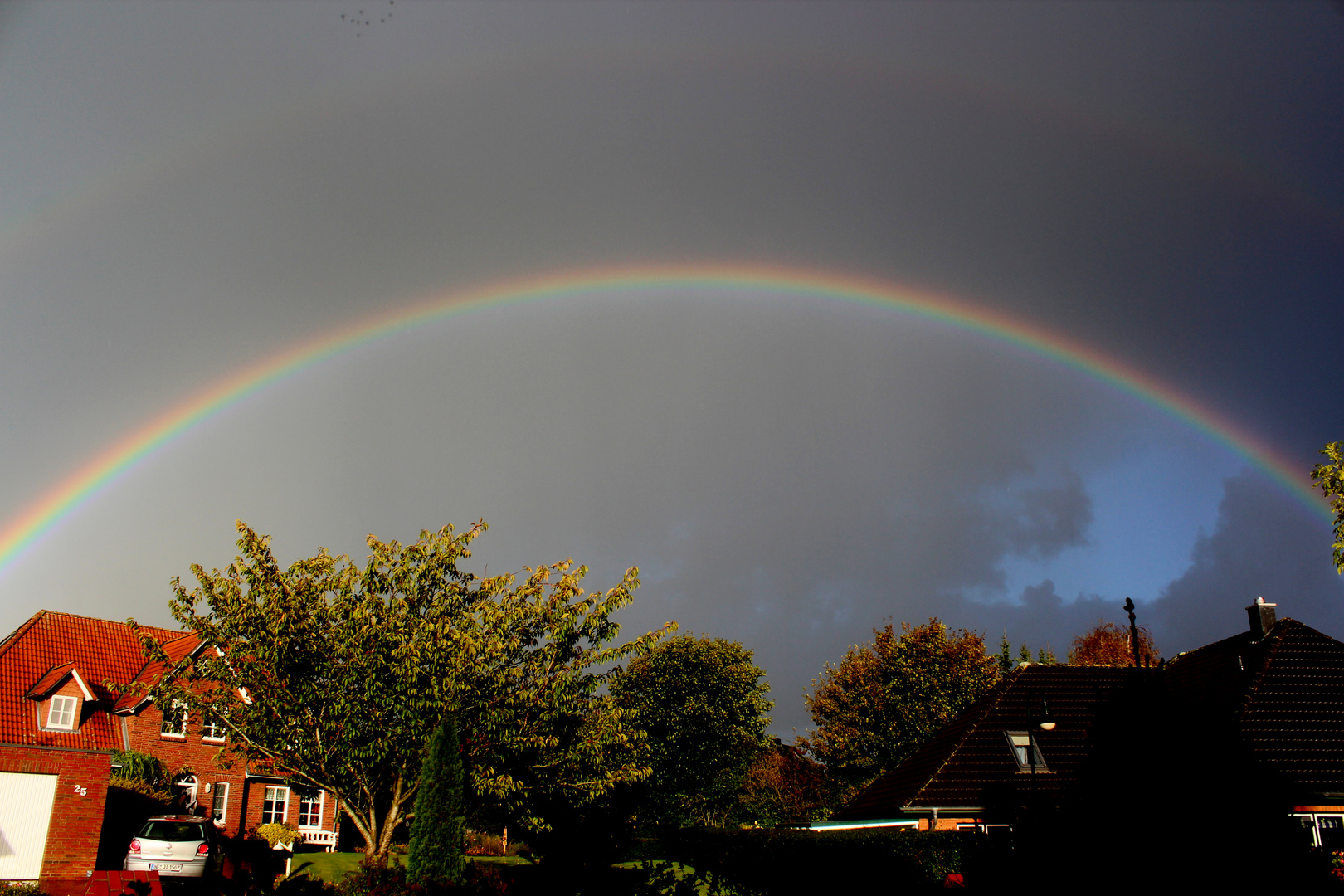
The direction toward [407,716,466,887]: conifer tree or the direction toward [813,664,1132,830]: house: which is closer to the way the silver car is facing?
the house

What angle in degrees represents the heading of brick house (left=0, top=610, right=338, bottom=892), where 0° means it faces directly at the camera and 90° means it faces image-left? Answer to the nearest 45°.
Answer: approximately 315°

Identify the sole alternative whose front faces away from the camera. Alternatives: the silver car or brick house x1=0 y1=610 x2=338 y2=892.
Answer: the silver car

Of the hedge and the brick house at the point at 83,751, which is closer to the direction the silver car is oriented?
the brick house

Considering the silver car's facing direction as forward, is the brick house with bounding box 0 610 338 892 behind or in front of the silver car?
in front

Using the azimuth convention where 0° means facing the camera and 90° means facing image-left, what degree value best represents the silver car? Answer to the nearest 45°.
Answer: approximately 180°

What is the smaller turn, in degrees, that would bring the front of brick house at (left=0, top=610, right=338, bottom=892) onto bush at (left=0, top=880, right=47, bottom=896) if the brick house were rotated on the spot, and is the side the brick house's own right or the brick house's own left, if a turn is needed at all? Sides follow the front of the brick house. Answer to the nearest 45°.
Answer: approximately 45° to the brick house's own right

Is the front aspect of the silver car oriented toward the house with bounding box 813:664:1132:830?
no

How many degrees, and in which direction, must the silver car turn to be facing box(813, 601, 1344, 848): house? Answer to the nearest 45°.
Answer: approximately 90° to its right

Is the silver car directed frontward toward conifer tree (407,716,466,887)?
no

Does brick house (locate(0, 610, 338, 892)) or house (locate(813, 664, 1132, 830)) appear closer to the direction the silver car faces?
the brick house

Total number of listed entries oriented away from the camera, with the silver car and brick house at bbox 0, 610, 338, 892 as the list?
1
